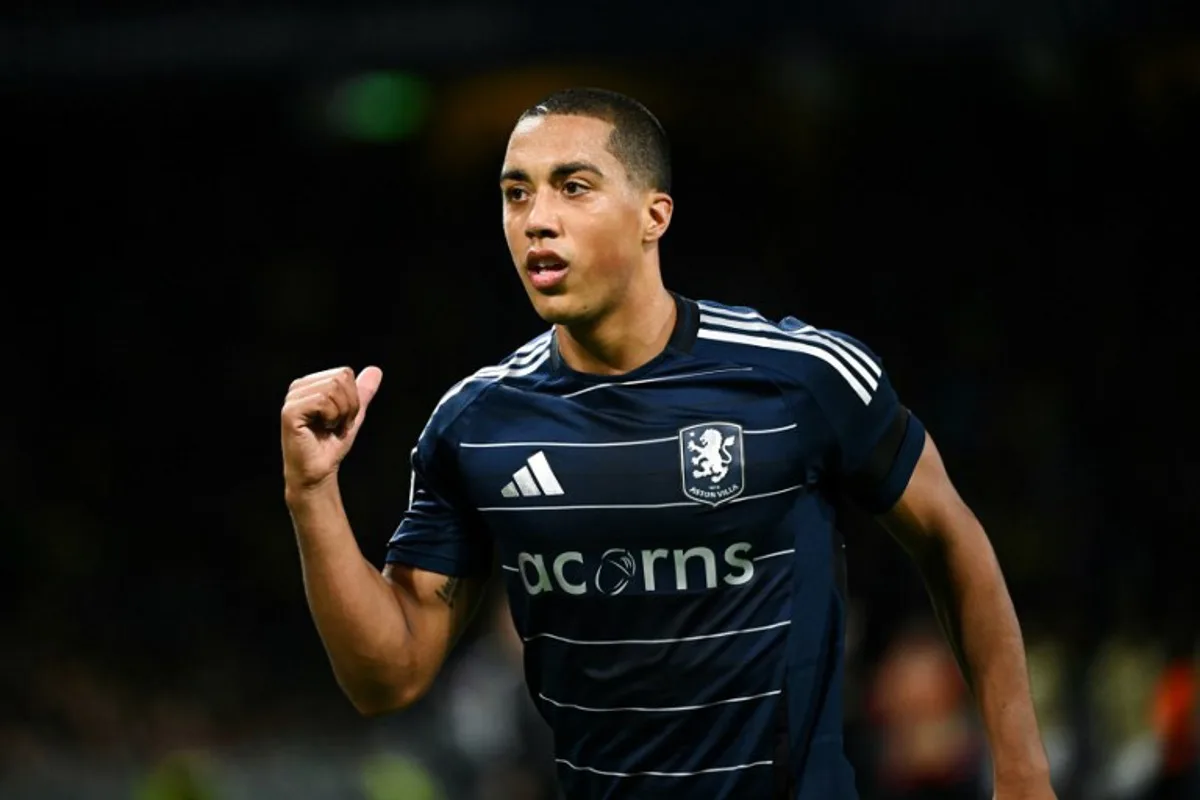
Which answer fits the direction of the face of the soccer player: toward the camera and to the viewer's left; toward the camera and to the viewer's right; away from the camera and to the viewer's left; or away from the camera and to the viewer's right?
toward the camera and to the viewer's left
